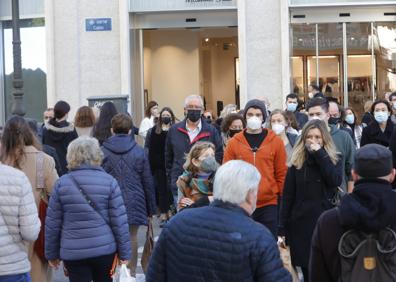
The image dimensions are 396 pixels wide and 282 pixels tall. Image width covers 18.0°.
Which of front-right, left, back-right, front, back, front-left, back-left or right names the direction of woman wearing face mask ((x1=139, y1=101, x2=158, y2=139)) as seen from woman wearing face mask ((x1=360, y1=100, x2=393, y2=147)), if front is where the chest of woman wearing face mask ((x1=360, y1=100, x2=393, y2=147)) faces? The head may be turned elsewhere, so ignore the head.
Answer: back-right

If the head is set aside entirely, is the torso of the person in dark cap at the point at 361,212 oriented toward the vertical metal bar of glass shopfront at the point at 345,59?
yes

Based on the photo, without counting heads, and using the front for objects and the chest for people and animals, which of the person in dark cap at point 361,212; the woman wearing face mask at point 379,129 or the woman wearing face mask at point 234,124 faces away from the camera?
the person in dark cap

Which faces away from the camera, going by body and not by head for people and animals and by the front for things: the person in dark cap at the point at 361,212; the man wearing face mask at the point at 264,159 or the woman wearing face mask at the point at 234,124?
the person in dark cap

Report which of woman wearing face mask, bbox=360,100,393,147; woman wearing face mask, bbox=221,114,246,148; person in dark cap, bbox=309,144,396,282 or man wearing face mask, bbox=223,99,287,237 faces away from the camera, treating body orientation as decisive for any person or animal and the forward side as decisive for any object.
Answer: the person in dark cap

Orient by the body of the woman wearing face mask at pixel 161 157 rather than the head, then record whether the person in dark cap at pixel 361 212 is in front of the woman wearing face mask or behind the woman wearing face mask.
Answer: in front

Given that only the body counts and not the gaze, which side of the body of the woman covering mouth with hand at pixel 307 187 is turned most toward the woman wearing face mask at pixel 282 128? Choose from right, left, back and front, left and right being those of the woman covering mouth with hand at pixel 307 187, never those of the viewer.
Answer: back

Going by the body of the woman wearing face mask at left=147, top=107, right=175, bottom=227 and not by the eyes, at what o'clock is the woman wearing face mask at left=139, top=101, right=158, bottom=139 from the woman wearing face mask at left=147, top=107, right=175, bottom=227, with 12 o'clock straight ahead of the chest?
the woman wearing face mask at left=139, top=101, right=158, bottom=139 is roughly at 6 o'clock from the woman wearing face mask at left=147, top=107, right=175, bottom=227.

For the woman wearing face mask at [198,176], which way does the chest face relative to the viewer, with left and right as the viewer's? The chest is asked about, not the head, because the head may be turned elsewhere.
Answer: facing the viewer and to the right of the viewer

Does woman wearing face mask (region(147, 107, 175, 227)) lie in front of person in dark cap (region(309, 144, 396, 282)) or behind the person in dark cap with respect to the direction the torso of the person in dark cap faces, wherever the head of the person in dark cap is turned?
in front
